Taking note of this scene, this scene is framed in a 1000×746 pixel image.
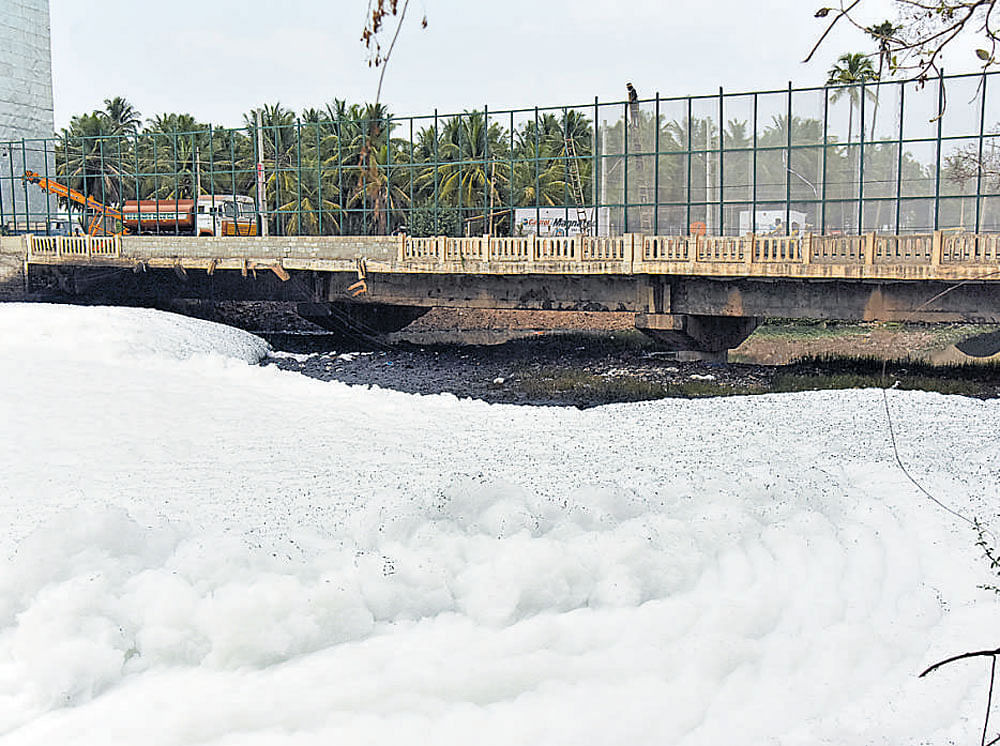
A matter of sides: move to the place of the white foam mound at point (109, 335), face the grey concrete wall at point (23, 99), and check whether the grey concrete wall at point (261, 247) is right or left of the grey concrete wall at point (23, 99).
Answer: right

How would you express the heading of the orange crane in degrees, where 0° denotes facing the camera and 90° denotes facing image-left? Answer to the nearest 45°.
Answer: approximately 90°

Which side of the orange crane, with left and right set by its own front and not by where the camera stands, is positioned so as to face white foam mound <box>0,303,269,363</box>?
left

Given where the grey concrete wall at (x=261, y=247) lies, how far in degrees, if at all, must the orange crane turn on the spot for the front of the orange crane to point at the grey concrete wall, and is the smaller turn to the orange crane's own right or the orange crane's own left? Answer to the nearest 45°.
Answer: approximately 135° to the orange crane's own left

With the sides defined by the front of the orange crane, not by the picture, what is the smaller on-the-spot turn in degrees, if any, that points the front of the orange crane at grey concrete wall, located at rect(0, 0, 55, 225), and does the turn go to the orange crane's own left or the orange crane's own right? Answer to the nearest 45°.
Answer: approximately 45° to the orange crane's own right

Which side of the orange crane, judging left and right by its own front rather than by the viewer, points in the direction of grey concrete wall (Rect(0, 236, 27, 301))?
left
